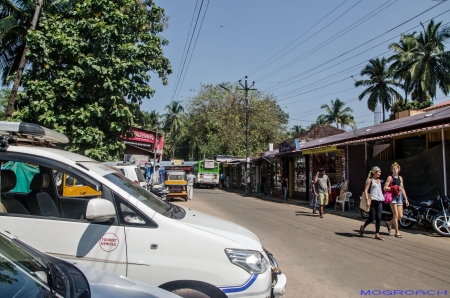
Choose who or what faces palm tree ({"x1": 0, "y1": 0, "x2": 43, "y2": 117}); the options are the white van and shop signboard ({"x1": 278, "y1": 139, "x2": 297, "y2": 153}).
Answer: the shop signboard

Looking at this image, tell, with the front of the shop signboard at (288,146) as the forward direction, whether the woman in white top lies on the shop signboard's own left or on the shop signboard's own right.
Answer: on the shop signboard's own left

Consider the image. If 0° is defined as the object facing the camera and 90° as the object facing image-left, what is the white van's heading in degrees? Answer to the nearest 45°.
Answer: approximately 315°

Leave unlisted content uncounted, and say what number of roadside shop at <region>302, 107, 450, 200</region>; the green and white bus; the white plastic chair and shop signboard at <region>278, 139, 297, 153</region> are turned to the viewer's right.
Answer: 0

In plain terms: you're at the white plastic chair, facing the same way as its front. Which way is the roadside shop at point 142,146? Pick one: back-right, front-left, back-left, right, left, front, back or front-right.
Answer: front-right

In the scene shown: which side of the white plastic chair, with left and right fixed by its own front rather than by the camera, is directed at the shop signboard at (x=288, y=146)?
right

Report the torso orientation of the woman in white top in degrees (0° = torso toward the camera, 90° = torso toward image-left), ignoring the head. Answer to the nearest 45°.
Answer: approximately 315°

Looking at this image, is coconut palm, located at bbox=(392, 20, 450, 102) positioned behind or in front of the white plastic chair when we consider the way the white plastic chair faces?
behind

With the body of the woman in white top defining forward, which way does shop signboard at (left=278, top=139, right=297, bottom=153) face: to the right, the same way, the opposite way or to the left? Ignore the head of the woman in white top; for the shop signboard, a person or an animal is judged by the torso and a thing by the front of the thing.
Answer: to the right

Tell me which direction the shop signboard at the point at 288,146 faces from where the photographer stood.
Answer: facing the viewer and to the left of the viewer
